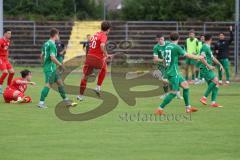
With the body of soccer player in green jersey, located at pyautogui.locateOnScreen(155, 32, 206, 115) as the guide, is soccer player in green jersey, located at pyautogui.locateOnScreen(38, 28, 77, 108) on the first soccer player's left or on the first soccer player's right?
on the first soccer player's left

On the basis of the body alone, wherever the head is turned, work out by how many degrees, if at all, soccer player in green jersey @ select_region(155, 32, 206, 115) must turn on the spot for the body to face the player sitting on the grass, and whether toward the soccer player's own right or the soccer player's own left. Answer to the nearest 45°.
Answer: approximately 90° to the soccer player's own left
